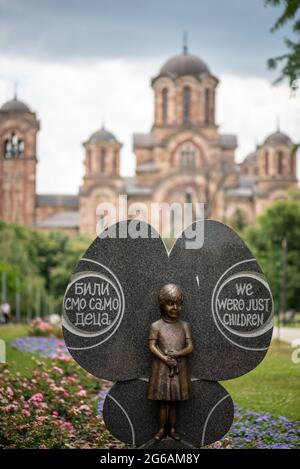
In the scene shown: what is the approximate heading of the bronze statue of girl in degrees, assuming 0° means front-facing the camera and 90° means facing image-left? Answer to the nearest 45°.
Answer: approximately 0°

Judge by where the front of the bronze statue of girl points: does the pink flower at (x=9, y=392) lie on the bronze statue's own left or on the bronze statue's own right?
on the bronze statue's own right

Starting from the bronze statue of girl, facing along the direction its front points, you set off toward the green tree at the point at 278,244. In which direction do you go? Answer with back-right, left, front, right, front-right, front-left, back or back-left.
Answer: back

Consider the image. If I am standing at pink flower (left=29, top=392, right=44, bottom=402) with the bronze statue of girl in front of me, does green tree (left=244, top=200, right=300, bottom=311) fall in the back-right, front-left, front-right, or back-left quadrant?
back-left

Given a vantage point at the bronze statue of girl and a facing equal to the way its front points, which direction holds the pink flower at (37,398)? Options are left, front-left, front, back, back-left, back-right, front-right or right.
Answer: back-right

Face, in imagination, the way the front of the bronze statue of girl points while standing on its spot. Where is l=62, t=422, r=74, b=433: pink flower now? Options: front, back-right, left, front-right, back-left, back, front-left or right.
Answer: back-right
